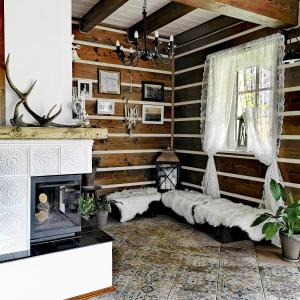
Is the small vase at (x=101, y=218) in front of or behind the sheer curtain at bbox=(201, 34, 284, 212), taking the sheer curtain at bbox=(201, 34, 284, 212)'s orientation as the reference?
in front

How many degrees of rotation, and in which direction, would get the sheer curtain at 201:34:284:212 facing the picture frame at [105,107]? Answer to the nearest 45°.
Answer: approximately 45° to its right

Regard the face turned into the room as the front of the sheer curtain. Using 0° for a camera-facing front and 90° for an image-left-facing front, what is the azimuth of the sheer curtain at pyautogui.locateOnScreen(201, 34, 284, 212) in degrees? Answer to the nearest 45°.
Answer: approximately 45°

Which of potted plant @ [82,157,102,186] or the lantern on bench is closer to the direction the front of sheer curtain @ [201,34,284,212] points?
the potted plant

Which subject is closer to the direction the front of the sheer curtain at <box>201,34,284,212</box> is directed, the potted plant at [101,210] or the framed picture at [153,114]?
the potted plant

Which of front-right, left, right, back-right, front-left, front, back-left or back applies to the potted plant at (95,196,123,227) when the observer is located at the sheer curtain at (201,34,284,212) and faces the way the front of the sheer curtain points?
front-right

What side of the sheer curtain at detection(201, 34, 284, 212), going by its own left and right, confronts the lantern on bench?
right

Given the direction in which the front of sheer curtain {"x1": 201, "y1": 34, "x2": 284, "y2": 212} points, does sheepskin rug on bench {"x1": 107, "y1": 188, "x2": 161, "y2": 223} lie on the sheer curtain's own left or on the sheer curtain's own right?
on the sheer curtain's own right

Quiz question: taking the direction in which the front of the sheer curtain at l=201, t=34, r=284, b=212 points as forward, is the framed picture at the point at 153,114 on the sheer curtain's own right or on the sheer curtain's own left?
on the sheer curtain's own right

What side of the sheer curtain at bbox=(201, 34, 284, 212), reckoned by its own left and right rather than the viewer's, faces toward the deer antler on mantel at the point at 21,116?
front
